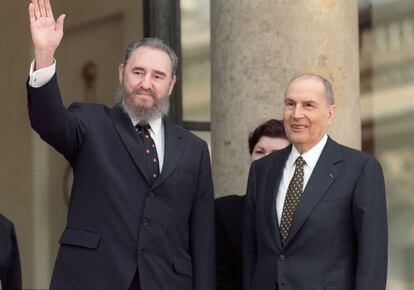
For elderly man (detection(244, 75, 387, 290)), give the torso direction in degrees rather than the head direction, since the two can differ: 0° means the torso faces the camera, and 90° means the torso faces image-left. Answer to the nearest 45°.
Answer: approximately 45°

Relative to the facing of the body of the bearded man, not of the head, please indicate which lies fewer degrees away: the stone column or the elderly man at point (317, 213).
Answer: the elderly man

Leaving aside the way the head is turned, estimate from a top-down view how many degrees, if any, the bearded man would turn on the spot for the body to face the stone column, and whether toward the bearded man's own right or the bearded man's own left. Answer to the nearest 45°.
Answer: approximately 135° to the bearded man's own left

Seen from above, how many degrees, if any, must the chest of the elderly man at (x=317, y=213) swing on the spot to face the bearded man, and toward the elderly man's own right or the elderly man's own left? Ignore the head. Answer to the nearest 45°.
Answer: approximately 45° to the elderly man's own right

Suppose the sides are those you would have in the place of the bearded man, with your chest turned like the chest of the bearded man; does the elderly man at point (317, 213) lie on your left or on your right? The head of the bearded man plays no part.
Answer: on your left
